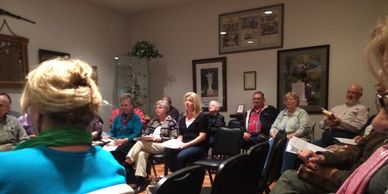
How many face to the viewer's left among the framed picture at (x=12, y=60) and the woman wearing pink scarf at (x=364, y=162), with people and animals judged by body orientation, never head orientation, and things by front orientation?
1

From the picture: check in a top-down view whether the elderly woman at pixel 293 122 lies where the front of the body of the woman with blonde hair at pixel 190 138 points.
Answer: no

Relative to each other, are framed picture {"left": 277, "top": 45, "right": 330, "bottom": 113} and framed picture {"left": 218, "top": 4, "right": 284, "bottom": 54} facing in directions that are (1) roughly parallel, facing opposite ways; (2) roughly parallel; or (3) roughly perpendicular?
roughly parallel

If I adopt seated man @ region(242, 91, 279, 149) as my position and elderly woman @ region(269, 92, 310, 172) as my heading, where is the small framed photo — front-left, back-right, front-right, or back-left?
back-left

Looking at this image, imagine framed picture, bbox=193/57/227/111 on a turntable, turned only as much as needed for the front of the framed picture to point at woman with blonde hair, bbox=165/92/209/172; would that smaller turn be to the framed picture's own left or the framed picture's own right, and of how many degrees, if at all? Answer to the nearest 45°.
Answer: approximately 45° to the framed picture's own left

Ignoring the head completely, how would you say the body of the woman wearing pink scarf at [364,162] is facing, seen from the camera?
to the viewer's left

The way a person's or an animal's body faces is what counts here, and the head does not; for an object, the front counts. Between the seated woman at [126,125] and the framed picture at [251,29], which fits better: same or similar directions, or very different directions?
same or similar directions

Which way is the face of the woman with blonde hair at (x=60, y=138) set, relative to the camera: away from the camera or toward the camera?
away from the camera

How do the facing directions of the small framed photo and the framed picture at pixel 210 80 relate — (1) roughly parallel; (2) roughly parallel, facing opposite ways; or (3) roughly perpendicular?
roughly parallel

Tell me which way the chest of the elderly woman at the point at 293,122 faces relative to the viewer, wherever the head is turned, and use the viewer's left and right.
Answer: facing the viewer and to the left of the viewer

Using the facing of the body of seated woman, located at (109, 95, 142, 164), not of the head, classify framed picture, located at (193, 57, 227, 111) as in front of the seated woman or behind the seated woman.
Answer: behind

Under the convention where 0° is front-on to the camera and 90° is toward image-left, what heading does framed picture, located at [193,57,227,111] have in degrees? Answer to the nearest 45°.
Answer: approximately 45°

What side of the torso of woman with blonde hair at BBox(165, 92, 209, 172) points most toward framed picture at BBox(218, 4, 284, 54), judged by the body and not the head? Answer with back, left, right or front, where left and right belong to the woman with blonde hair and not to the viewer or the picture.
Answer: back
